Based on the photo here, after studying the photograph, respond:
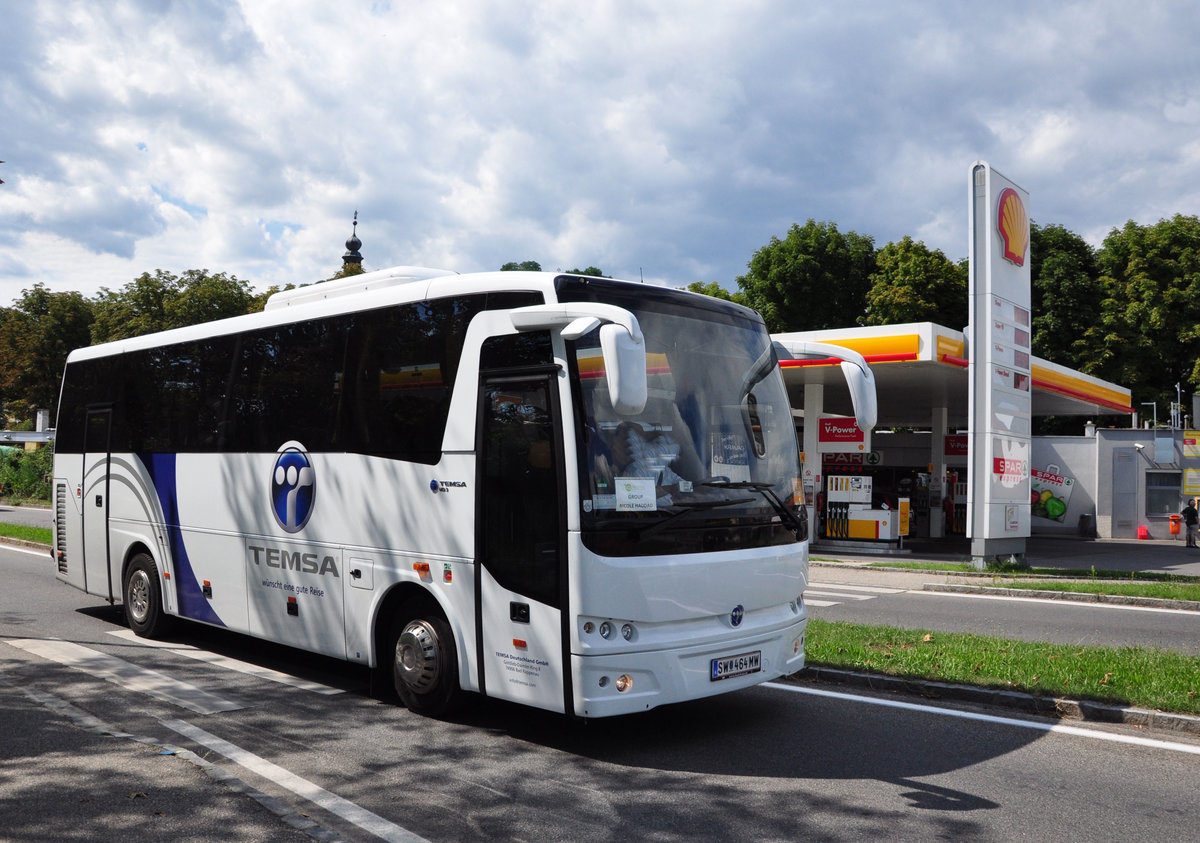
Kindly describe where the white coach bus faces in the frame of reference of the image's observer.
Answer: facing the viewer and to the right of the viewer

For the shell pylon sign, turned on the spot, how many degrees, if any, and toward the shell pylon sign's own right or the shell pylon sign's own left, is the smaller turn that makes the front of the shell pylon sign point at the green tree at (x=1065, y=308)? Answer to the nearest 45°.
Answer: approximately 135° to the shell pylon sign's own left

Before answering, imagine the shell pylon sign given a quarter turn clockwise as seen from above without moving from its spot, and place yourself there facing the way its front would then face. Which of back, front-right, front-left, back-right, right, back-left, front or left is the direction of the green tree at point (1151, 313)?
back-right

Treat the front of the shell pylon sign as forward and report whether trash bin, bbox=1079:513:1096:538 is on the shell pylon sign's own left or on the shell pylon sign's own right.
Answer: on the shell pylon sign's own left

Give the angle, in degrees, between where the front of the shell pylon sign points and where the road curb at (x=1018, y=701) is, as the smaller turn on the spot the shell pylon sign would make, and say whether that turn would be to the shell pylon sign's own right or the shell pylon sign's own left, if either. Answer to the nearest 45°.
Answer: approximately 45° to the shell pylon sign's own right

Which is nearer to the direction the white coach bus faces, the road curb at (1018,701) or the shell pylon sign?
the road curb

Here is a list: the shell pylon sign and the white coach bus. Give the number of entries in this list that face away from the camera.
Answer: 0

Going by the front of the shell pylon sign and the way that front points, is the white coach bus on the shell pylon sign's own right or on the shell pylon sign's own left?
on the shell pylon sign's own right

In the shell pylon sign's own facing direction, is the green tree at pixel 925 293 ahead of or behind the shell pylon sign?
behind
